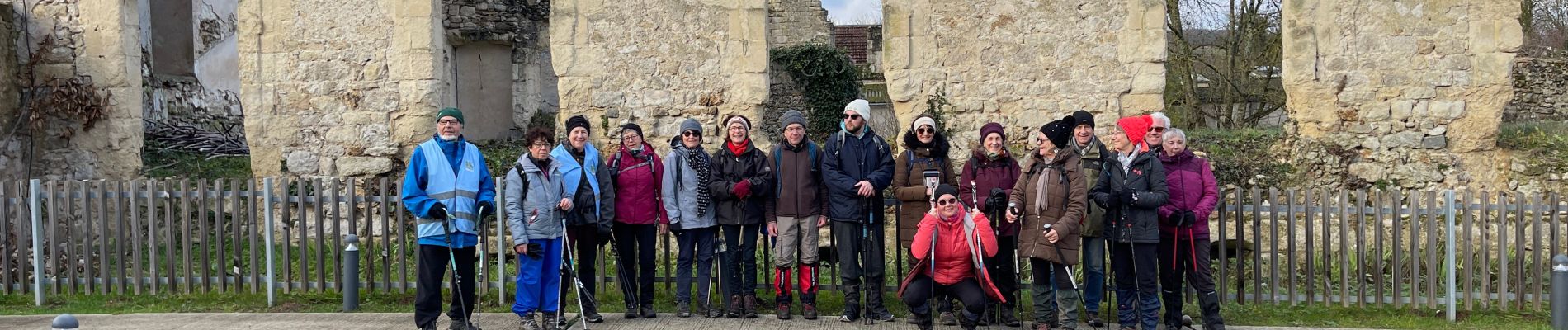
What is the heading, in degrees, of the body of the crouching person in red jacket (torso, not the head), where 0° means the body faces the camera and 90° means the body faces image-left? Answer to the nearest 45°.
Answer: approximately 0°

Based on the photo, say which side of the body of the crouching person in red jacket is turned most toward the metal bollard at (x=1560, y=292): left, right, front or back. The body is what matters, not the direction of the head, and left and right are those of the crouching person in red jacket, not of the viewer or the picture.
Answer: left

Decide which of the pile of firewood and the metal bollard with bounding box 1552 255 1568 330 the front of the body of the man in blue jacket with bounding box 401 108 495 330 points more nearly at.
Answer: the metal bollard

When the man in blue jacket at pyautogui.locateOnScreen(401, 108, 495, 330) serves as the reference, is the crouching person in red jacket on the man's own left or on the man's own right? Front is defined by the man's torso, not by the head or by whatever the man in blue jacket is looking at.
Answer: on the man's own left

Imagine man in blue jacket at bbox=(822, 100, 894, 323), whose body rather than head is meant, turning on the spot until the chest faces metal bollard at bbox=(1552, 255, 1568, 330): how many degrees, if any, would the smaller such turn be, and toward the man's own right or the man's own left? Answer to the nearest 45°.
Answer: approximately 90° to the man's own left

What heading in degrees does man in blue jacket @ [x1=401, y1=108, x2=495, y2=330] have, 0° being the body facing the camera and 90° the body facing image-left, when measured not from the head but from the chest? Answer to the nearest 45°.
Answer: approximately 0°

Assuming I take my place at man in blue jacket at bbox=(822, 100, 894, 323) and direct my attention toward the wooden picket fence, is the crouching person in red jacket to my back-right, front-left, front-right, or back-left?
back-right

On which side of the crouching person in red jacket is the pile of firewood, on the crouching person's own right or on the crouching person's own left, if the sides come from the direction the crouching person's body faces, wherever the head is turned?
on the crouching person's own right
